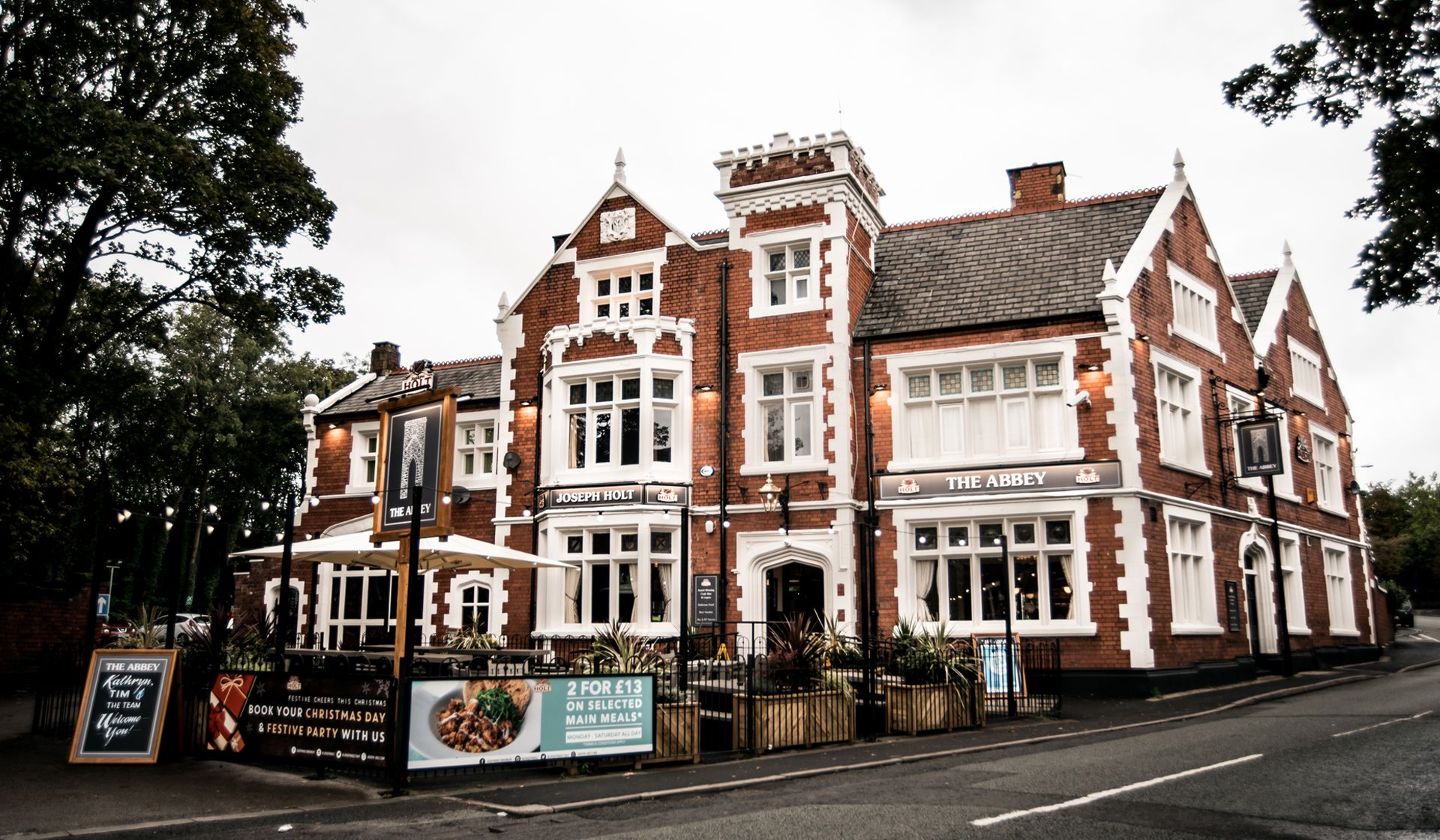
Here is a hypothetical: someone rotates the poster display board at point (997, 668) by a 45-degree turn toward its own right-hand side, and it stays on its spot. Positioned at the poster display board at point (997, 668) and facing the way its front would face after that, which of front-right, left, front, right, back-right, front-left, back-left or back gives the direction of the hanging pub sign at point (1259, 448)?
back

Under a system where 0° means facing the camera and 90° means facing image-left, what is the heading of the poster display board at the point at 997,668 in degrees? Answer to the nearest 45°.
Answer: approximately 0°

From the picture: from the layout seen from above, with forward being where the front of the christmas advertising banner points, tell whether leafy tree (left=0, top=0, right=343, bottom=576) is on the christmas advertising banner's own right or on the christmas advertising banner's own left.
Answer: on the christmas advertising banner's own right

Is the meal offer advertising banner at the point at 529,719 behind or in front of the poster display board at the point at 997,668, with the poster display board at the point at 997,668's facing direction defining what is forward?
in front

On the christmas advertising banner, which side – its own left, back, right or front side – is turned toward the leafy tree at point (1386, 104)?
left

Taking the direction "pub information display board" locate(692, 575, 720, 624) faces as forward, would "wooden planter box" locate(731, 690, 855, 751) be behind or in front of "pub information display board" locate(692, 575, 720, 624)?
in front

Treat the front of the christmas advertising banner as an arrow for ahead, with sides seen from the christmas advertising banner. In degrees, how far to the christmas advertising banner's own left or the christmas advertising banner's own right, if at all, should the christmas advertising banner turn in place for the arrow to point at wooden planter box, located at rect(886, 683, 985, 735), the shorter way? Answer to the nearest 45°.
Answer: approximately 135° to the christmas advertising banner's own left

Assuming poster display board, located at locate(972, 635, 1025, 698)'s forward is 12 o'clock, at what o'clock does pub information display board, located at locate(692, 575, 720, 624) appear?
pub information display board, located at locate(692, 575, 720, 624) is roughly at 3 o'clock from poster display board, located at locate(972, 635, 1025, 698).

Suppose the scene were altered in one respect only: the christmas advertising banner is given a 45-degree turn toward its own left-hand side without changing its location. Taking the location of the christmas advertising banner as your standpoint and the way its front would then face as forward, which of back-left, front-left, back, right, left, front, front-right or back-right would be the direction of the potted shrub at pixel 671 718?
left

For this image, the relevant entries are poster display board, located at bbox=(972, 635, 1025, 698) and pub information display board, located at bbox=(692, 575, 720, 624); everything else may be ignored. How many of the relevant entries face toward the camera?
2

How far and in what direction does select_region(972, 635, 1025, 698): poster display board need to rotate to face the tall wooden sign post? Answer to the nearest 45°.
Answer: approximately 45° to its right

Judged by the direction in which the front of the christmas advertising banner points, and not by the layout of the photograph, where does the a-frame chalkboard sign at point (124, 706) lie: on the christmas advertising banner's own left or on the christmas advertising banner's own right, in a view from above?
on the christmas advertising banner's own right

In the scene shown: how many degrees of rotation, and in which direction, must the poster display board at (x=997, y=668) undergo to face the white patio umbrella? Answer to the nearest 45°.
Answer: approximately 45° to its right

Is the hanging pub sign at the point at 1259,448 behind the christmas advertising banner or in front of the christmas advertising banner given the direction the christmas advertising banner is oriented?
behind
